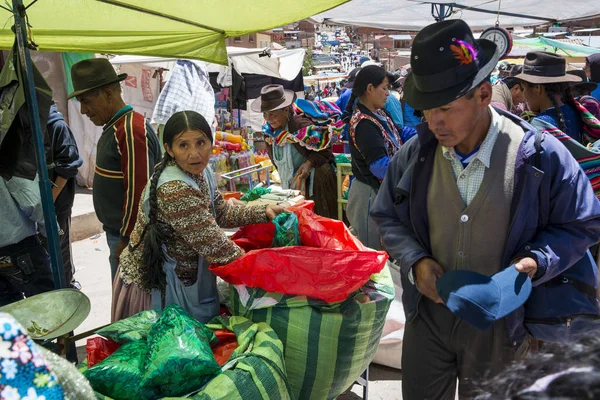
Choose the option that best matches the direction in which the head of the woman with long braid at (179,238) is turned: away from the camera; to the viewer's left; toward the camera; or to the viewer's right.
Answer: toward the camera

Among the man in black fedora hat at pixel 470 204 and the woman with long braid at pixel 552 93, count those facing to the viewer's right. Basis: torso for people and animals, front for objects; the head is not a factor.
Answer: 0

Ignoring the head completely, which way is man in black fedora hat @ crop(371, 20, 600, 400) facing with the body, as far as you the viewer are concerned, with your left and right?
facing the viewer and to the left of the viewer

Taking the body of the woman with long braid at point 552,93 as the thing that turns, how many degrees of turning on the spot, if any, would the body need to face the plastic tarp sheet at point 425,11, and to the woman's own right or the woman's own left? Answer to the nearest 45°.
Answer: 0° — they already face it

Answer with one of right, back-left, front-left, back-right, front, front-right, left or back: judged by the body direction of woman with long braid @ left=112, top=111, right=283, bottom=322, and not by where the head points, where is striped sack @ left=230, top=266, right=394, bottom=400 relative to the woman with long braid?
front

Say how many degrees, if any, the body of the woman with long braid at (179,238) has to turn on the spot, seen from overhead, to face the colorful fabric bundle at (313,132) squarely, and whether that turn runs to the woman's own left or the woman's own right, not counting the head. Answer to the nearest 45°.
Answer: approximately 90° to the woman's own left

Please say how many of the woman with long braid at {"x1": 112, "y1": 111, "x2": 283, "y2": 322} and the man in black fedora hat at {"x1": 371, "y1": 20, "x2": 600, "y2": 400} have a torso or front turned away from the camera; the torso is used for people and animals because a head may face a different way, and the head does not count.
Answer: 0

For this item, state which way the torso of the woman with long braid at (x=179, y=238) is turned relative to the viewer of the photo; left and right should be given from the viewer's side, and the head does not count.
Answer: facing the viewer and to the right of the viewer

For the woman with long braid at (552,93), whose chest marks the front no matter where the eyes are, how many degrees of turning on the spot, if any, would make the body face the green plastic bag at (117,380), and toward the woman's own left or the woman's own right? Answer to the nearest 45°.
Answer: approximately 90° to the woman's own left

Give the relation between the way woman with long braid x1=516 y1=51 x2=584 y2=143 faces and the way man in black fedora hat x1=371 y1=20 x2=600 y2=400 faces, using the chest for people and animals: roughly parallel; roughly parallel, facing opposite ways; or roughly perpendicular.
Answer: roughly perpendicular

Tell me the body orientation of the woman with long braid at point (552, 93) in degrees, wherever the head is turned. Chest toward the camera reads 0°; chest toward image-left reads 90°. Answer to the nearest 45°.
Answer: approximately 135°

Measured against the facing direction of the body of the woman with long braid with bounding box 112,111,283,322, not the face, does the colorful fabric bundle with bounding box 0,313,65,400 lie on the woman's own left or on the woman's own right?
on the woman's own right

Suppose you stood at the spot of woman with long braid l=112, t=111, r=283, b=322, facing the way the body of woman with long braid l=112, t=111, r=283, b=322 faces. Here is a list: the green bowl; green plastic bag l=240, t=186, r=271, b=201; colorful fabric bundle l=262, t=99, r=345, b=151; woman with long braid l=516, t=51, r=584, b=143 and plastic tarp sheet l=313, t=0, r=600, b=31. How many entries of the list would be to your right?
1
